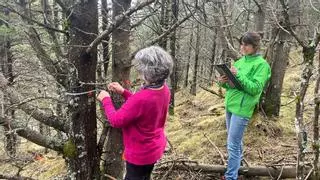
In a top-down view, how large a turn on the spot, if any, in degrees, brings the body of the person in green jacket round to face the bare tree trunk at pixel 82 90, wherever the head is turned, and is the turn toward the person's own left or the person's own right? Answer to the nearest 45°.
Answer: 0° — they already face it

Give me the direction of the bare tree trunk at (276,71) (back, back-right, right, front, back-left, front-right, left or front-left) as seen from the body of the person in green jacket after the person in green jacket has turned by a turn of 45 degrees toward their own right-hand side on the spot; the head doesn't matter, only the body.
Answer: right

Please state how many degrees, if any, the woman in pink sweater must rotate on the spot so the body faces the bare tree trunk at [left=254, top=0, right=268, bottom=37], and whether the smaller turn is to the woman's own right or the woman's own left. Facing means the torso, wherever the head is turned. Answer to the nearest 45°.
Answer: approximately 90° to the woman's own right

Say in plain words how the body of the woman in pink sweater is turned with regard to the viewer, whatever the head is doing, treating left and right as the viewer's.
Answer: facing away from the viewer and to the left of the viewer

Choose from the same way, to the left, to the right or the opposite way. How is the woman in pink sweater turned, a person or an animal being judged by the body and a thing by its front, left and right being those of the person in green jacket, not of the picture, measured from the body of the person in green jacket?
to the right

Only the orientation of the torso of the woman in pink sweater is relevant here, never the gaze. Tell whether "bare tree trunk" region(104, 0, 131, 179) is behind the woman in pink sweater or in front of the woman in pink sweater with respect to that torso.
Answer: in front

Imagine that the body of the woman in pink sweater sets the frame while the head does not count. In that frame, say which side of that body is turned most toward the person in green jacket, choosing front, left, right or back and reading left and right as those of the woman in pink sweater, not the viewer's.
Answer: right

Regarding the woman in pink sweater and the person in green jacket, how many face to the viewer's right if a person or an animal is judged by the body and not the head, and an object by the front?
0

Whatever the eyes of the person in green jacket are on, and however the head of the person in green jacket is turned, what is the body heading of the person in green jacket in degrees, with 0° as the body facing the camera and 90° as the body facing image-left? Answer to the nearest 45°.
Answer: approximately 45°

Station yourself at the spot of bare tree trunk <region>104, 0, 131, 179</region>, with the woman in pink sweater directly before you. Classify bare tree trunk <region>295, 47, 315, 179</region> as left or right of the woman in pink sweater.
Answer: left

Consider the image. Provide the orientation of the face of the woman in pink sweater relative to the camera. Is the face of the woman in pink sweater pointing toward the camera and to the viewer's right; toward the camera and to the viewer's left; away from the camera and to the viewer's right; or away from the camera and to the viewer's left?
away from the camera and to the viewer's left
